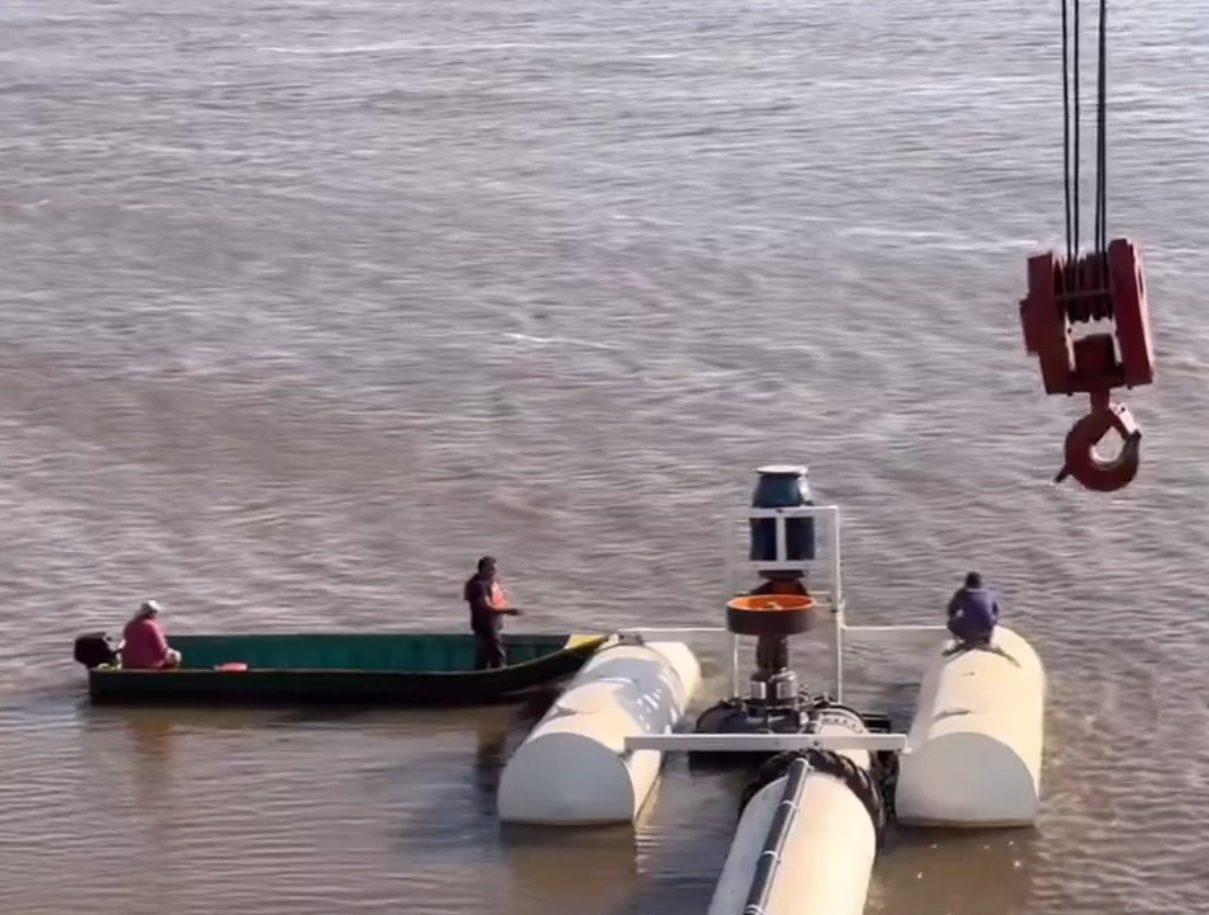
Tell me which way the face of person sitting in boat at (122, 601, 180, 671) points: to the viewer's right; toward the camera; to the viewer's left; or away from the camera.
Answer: to the viewer's right

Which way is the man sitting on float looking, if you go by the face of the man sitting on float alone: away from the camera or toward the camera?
away from the camera

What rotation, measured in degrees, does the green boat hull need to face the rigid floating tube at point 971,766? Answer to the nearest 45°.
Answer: approximately 45° to its right

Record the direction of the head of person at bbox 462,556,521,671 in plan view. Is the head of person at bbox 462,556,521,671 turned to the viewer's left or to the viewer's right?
to the viewer's right

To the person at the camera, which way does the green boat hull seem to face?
facing to the right of the viewer

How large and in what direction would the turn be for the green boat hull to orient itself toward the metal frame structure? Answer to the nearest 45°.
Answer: approximately 45° to its right
